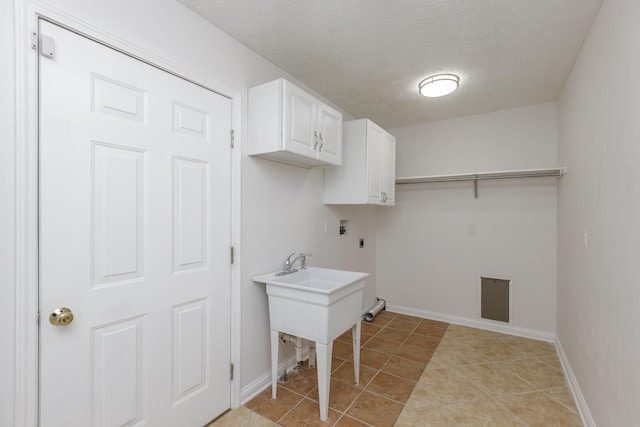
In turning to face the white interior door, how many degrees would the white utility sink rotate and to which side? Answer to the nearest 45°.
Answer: approximately 90° to its right

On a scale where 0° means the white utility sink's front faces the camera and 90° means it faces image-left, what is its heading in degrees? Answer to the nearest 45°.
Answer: approximately 315°

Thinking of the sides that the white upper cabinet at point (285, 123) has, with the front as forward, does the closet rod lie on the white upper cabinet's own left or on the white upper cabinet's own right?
on the white upper cabinet's own left

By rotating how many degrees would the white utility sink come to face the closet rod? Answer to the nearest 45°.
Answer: approximately 90° to its left

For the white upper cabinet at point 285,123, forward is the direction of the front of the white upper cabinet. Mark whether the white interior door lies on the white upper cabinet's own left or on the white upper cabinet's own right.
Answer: on the white upper cabinet's own right

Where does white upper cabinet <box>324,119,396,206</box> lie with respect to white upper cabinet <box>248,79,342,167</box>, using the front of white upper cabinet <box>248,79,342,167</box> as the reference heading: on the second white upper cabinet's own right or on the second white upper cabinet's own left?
on the second white upper cabinet's own left

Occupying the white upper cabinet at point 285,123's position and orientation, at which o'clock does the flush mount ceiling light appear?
The flush mount ceiling light is roughly at 10 o'clock from the white upper cabinet.
